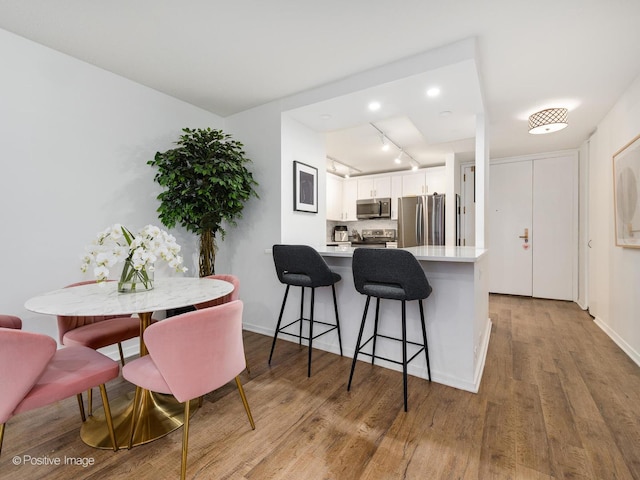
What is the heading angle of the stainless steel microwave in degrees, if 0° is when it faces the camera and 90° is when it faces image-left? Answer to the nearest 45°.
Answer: approximately 0°

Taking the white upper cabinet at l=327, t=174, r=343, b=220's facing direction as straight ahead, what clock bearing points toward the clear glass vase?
The clear glass vase is roughly at 2 o'clock from the white upper cabinet.

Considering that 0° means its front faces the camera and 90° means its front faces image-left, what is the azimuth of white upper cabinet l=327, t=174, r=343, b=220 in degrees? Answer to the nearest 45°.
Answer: approximately 315°

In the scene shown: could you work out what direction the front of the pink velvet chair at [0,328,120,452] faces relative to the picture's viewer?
facing away from the viewer and to the right of the viewer

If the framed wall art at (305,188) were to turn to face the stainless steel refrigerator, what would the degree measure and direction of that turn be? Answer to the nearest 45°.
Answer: approximately 90° to its left

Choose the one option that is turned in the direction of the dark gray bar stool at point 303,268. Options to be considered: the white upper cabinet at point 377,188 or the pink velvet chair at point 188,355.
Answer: the white upper cabinet

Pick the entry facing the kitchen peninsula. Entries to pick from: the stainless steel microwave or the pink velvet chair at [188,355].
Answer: the stainless steel microwave

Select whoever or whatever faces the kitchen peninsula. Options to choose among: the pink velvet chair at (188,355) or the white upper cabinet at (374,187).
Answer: the white upper cabinet

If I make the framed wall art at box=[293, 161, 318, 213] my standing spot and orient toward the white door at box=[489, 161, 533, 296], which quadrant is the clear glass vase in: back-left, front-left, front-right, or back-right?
back-right

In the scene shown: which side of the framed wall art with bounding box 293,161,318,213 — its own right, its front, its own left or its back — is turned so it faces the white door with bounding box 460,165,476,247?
left
